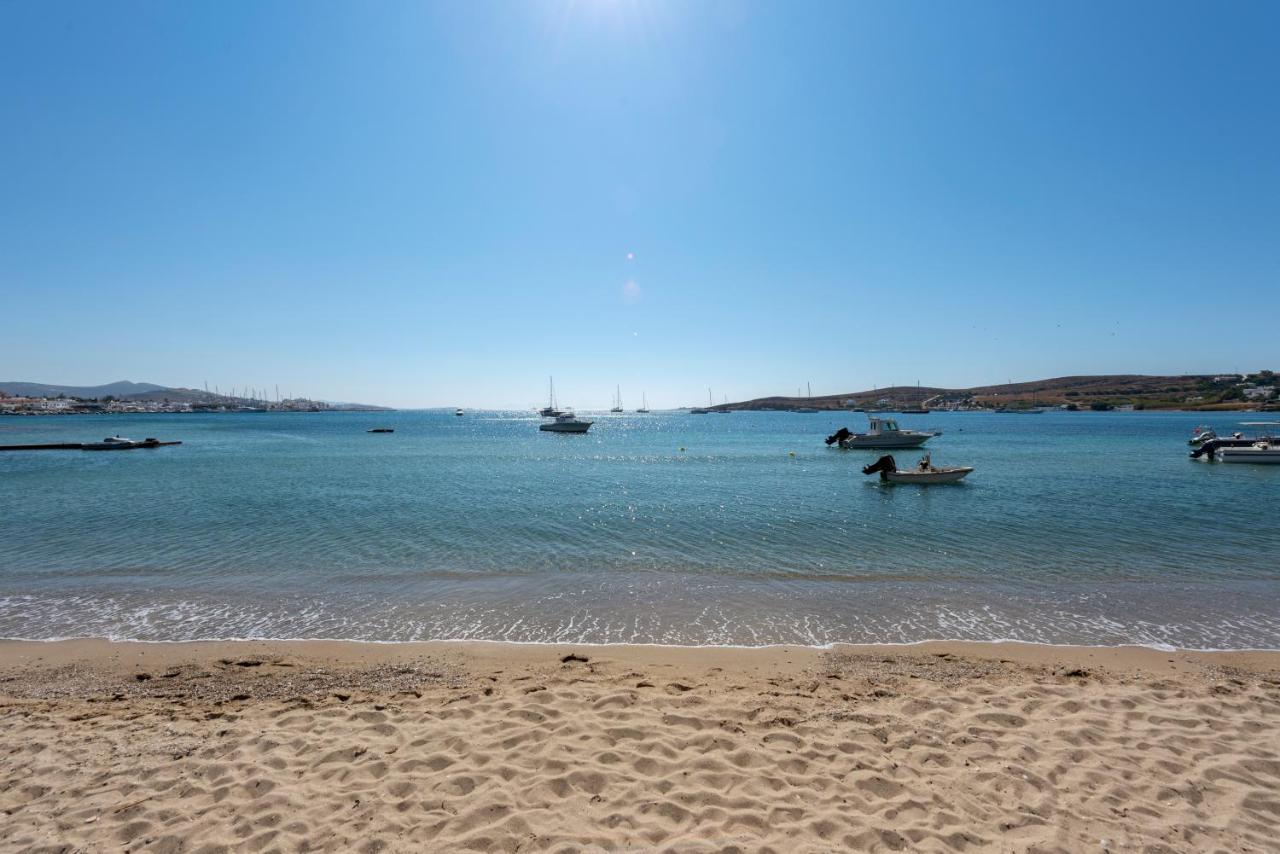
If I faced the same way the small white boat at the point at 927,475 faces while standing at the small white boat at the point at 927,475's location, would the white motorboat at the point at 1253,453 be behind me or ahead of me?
ahead

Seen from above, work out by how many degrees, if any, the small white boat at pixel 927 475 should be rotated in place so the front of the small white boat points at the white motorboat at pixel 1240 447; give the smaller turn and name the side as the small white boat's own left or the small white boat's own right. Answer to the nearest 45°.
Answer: approximately 45° to the small white boat's own left

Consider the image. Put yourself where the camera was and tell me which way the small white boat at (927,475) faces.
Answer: facing to the right of the viewer

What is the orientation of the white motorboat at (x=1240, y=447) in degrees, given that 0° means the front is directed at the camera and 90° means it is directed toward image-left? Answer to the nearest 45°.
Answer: approximately 270°

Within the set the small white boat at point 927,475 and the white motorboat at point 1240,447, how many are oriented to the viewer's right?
2

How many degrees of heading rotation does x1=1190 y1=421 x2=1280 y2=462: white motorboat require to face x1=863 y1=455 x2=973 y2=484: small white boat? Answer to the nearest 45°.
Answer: approximately 135° to its right
